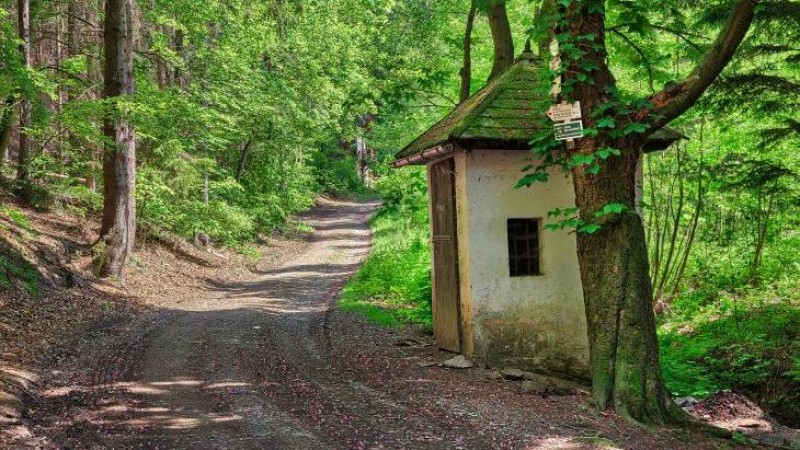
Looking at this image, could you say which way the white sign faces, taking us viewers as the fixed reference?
facing the viewer
